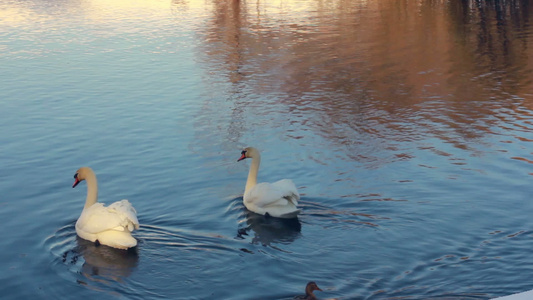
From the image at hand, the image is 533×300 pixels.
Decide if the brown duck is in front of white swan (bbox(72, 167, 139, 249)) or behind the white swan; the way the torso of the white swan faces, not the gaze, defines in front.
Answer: behind

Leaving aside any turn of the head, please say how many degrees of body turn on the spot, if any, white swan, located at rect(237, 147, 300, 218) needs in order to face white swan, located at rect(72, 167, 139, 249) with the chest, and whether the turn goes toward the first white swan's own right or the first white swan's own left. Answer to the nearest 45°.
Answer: approximately 45° to the first white swan's own left

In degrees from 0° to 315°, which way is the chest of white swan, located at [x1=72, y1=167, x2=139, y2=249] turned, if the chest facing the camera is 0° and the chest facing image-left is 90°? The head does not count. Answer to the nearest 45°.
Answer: approximately 135°

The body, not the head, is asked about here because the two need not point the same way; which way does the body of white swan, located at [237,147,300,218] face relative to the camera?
to the viewer's left

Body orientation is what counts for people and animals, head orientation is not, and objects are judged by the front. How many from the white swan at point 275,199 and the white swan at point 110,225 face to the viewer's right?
0
